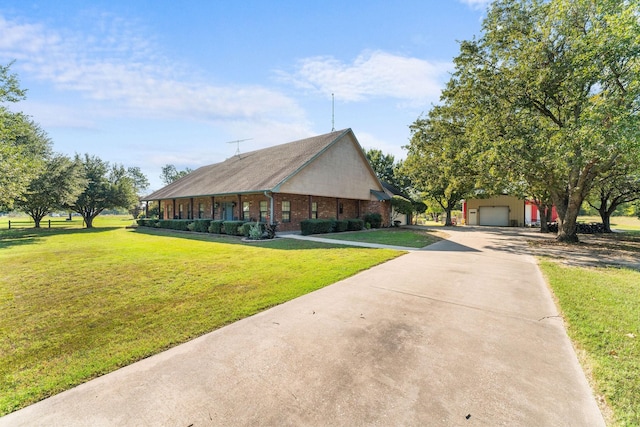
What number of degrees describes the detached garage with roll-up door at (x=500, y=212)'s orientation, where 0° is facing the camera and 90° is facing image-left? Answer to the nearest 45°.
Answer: approximately 0°

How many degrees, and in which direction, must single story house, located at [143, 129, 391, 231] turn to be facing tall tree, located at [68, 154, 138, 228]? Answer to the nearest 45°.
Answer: approximately 90° to its right

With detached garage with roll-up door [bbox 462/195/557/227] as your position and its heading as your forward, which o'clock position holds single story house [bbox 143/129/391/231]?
single story house [bbox 143/129/391/231] is roughly at 1 o'clock from detached garage with roll-up door [bbox 462/195/557/227].

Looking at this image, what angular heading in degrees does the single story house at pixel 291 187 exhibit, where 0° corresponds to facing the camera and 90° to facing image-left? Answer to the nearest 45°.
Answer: approximately 45°

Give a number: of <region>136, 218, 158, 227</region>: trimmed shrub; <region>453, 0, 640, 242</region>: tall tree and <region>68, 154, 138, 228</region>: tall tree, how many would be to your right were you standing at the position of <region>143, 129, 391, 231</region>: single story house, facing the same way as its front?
2
